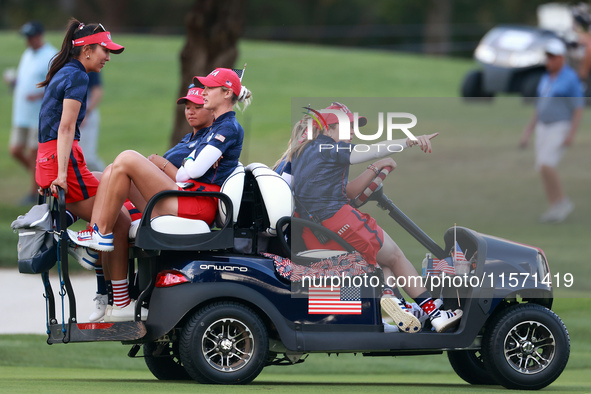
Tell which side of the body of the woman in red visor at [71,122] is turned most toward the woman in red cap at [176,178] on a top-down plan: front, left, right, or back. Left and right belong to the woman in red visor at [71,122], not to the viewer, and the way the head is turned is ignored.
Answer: front

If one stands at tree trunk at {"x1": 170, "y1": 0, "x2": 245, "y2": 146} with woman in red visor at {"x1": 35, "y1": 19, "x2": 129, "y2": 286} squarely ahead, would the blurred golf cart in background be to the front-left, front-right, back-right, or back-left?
back-left

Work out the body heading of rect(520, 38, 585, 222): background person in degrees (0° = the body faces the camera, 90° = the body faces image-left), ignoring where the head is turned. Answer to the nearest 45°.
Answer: approximately 45°

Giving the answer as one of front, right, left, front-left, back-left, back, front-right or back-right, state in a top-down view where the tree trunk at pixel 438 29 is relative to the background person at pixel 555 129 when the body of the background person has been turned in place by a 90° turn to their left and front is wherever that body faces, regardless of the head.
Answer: back-left

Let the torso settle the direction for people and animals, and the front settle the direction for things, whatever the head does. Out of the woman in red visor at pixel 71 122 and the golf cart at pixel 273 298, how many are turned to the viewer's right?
2

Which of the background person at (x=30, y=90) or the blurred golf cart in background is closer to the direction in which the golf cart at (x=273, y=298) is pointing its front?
the blurred golf cart in background

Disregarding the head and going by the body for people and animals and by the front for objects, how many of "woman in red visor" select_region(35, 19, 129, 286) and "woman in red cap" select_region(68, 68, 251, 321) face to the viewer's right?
1

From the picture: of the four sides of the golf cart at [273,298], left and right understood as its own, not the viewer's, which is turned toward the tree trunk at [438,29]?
left

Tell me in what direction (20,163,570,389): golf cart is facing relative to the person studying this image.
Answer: facing to the right of the viewer

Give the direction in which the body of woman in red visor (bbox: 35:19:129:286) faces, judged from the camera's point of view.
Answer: to the viewer's right

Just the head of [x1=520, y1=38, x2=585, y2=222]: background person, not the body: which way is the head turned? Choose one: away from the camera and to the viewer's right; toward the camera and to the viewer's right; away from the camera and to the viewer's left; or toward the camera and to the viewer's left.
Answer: toward the camera and to the viewer's left

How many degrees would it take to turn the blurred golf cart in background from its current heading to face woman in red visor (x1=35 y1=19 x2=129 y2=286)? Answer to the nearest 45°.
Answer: approximately 45° to its left

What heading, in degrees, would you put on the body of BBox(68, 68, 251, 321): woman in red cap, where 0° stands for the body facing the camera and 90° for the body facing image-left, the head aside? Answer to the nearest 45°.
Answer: approximately 90°

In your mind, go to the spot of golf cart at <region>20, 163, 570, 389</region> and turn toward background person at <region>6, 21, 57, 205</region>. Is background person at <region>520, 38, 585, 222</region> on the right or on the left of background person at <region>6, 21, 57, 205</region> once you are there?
right

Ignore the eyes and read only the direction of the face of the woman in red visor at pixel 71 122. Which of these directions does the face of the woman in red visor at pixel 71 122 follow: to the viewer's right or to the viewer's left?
to the viewer's right
